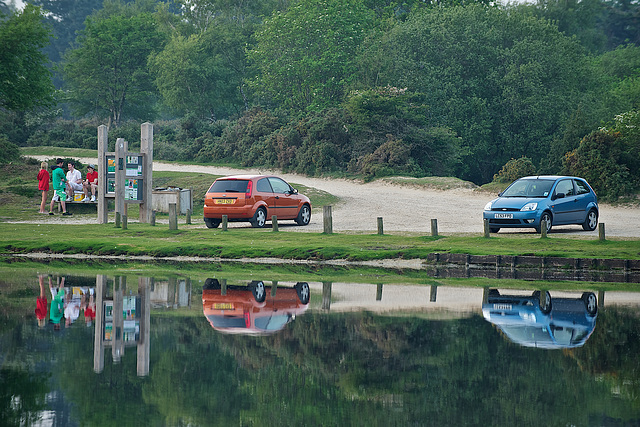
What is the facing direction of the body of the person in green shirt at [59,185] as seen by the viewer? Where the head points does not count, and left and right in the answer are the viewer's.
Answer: facing to the right of the viewer

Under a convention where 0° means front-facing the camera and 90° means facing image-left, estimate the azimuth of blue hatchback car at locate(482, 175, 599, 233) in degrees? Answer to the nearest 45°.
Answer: approximately 45°

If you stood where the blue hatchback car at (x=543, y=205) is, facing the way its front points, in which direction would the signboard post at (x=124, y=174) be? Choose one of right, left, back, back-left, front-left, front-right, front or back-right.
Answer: front-right

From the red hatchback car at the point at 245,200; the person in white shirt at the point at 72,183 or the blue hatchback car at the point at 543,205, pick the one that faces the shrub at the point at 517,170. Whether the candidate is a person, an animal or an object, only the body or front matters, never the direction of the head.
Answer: the red hatchback car

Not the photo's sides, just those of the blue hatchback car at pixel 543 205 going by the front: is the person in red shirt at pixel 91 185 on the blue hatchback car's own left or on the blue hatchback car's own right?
on the blue hatchback car's own right

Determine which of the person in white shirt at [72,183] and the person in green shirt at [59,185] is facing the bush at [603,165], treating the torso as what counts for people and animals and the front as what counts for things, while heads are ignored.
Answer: the person in green shirt

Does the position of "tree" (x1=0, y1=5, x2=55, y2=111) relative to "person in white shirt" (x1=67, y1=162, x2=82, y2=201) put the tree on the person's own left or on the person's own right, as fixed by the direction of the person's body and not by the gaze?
on the person's own right

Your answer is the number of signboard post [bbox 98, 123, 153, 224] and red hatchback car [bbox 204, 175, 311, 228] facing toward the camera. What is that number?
1

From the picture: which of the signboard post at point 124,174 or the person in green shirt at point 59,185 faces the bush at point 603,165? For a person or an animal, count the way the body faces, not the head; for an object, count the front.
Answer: the person in green shirt

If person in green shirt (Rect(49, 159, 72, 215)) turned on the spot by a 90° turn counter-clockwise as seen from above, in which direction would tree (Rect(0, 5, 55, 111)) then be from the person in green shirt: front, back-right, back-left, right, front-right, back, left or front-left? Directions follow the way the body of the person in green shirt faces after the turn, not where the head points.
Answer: front

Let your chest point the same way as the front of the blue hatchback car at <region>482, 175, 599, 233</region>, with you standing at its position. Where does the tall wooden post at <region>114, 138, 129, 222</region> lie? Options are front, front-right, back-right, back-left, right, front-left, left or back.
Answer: front-right

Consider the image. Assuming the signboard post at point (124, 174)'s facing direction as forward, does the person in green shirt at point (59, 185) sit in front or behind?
behind

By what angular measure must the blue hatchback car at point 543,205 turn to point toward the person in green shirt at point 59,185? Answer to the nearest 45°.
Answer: approximately 45° to its right

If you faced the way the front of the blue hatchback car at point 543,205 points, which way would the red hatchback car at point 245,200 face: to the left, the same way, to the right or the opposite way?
the opposite way

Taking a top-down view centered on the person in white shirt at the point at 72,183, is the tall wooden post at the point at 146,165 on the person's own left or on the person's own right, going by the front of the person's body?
on the person's own left

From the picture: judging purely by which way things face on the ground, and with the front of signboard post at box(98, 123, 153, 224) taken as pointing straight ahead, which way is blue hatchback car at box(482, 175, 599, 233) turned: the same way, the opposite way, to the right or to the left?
to the right
